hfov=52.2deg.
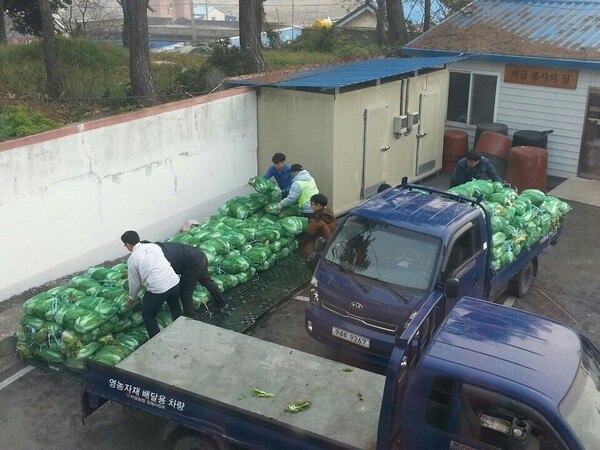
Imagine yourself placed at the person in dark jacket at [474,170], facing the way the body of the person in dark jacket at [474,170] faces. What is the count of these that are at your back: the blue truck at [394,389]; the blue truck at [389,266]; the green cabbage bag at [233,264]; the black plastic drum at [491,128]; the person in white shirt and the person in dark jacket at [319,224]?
1

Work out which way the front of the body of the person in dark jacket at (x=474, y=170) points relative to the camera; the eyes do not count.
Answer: toward the camera

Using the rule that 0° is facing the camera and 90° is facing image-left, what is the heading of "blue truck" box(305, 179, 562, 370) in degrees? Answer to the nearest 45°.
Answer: approximately 45°

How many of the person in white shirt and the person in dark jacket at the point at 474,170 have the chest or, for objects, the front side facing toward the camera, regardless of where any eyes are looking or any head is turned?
1

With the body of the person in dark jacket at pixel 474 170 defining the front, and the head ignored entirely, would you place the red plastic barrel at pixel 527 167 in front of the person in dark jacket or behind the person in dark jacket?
behind

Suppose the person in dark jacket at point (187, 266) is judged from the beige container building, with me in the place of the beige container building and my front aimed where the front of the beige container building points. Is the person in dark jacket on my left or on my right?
on my right

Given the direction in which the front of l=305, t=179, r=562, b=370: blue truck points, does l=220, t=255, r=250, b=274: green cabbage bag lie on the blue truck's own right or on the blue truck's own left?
on the blue truck's own right

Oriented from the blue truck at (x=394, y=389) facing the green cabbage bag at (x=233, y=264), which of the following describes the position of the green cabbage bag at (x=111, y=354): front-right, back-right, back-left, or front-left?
front-left

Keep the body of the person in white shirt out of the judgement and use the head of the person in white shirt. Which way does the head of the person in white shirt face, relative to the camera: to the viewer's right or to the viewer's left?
to the viewer's left

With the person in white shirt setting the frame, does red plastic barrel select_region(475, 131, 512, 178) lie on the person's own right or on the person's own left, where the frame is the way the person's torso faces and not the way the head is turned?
on the person's own right

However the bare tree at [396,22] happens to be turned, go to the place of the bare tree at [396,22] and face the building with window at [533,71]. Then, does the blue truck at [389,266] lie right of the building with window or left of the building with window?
right

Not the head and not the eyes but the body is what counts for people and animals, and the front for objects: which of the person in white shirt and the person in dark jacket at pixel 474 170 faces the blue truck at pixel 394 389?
the person in dark jacket

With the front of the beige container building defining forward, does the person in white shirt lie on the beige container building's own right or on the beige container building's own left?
on the beige container building's own right

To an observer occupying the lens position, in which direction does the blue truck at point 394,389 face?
facing the viewer and to the right of the viewer

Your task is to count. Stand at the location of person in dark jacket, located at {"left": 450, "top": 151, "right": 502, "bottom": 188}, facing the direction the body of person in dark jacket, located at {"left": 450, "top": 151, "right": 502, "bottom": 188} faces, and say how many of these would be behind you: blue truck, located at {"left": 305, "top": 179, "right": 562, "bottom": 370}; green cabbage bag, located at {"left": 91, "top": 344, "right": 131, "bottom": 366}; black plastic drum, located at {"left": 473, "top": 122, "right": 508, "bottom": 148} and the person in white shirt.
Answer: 1
